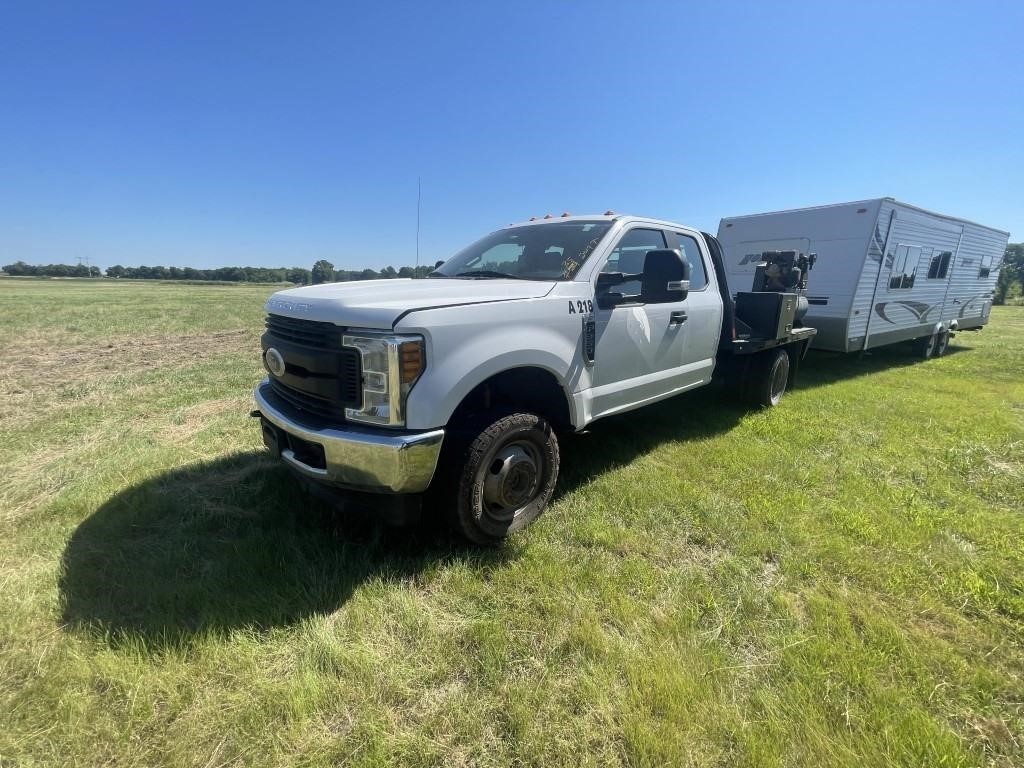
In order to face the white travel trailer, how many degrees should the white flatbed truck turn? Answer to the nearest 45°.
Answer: approximately 180°

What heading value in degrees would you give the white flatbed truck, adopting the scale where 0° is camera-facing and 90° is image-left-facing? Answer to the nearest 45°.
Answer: approximately 45°
